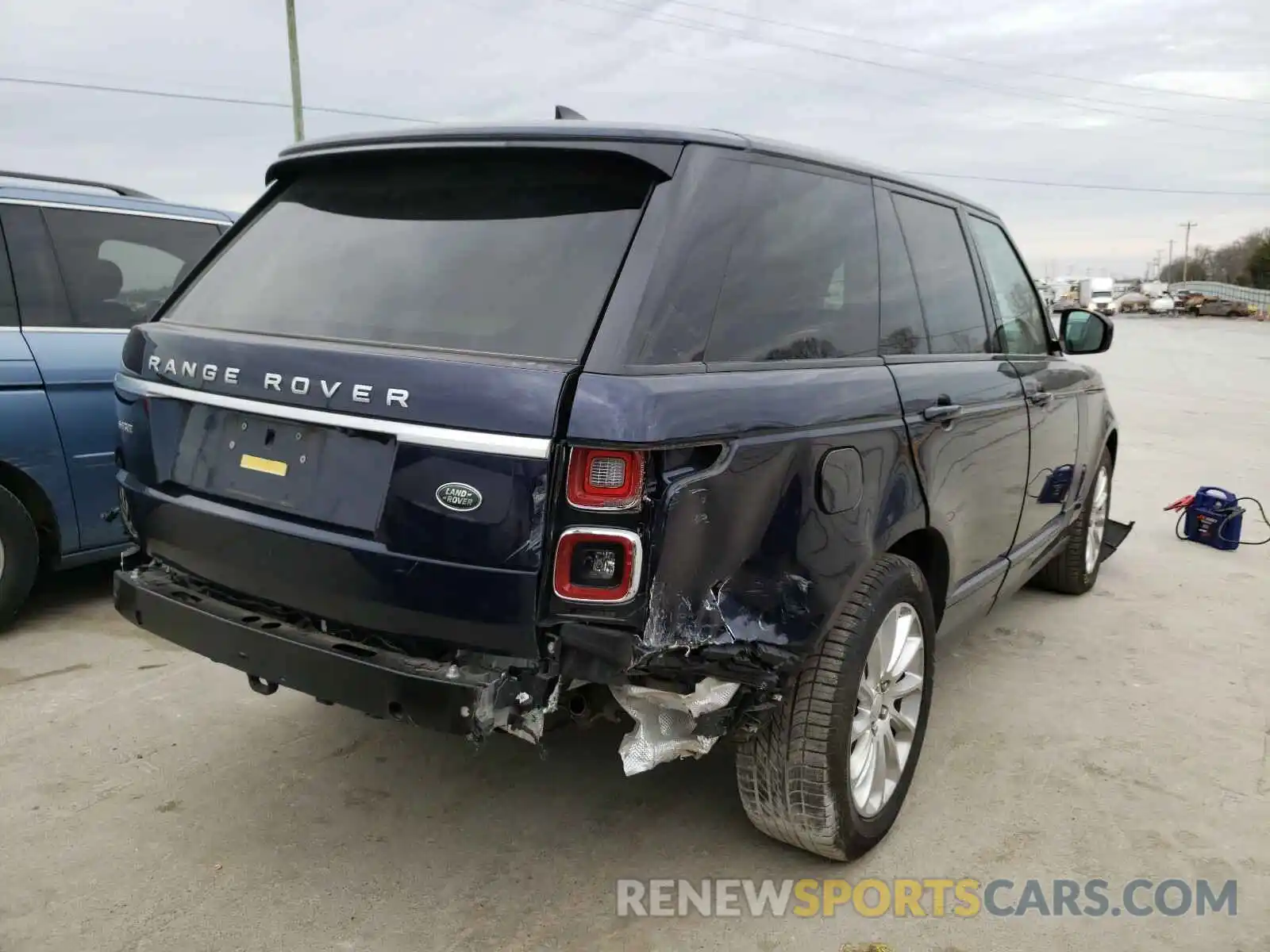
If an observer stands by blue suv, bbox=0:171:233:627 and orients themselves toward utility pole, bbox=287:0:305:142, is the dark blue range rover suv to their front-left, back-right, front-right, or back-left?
back-right

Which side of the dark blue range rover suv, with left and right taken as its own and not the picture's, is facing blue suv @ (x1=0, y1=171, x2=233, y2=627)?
left

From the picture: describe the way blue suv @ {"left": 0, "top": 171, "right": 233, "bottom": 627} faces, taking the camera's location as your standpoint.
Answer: facing away from the viewer and to the right of the viewer

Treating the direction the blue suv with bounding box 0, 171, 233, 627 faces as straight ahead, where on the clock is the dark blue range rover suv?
The dark blue range rover suv is roughly at 4 o'clock from the blue suv.

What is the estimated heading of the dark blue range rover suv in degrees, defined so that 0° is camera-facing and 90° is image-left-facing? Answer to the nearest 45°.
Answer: approximately 225°

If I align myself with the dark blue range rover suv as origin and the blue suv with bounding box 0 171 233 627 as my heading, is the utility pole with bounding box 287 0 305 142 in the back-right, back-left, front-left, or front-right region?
front-right

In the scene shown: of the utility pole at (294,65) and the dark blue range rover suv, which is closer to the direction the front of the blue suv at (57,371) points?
the utility pole

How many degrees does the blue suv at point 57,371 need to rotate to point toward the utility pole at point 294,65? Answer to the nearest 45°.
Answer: approximately 45° to its left

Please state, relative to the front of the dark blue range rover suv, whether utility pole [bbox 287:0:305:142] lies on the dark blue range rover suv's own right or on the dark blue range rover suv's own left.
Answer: on the dark blue range rover suv's own left
